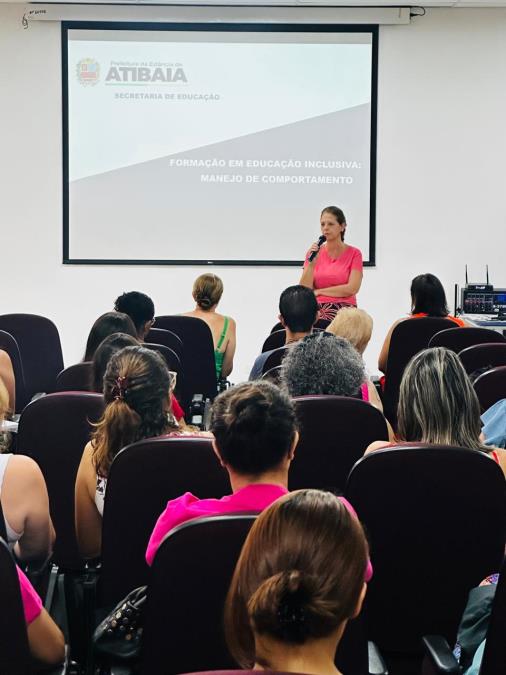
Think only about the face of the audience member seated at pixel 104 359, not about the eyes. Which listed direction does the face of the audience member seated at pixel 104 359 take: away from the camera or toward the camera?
away from the camera

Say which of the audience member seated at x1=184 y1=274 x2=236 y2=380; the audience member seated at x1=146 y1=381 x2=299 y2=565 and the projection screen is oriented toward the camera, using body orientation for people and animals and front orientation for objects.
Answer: the projection screen

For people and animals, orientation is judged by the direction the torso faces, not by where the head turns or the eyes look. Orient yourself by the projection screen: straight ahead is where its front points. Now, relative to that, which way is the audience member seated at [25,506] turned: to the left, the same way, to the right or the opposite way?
the opposite way

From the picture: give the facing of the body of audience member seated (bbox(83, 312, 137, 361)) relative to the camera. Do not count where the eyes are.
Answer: away from the camera

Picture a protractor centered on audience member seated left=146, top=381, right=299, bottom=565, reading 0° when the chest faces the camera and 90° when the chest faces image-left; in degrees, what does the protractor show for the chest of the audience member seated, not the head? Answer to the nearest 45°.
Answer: approximately 180°

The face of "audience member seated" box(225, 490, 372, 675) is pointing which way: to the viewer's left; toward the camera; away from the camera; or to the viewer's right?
away from the camera

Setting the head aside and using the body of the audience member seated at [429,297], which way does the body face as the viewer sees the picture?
away from the camera

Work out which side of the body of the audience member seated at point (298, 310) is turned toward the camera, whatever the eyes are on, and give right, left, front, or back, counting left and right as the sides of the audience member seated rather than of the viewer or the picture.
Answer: back

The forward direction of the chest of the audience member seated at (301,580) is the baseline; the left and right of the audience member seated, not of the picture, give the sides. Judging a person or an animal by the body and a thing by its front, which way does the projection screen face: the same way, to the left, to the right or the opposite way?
the opposite way

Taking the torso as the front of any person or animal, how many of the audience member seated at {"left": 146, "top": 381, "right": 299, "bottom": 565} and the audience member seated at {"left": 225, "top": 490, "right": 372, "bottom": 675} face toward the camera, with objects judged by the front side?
0

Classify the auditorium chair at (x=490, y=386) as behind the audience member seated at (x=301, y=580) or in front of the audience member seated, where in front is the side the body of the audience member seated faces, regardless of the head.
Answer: in front

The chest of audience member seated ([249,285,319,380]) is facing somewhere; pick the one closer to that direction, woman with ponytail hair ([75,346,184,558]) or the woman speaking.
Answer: the woman speaking

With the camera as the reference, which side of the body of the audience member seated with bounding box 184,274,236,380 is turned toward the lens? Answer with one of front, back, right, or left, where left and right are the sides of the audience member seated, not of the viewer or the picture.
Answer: back
